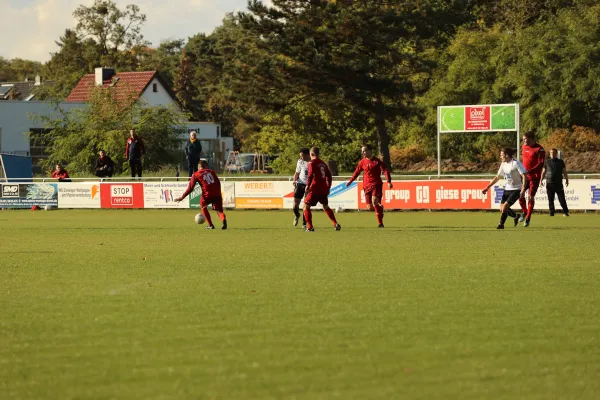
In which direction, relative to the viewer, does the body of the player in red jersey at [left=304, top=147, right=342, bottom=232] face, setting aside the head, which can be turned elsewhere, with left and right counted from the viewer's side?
facing away from the viewer and to the left of the viewer

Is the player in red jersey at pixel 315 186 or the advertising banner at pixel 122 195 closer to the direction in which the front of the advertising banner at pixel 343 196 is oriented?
the player in red jersey

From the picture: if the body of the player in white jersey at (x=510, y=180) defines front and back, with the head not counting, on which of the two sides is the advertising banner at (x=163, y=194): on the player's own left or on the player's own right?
on the player's own right

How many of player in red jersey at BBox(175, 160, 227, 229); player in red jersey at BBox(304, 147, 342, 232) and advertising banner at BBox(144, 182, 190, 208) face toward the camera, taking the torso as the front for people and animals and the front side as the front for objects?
1

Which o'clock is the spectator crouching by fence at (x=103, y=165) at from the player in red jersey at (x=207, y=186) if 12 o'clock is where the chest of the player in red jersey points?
The spectator crouching by fence is roughly at 1 o'clock from the player in red jersey.

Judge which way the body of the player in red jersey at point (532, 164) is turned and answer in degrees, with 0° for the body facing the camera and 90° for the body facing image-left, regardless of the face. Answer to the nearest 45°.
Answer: approximately 45°

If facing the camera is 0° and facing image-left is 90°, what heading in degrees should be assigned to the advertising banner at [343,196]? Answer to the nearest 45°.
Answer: approximately 0°

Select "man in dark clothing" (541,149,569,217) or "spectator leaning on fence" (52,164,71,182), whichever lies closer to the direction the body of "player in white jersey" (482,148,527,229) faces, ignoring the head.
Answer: the spectator leaning on fence
